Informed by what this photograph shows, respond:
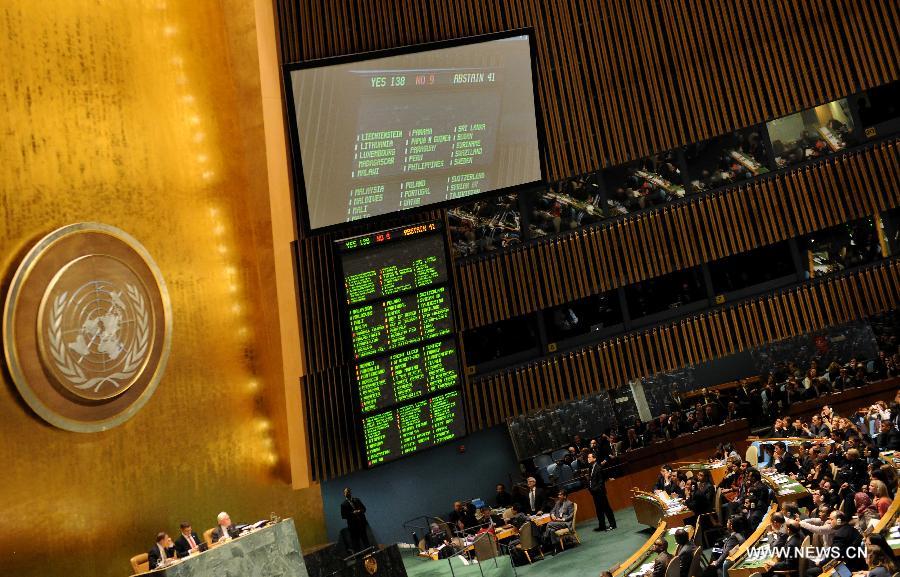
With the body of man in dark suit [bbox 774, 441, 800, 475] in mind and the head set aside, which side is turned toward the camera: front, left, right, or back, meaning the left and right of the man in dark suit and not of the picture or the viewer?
left

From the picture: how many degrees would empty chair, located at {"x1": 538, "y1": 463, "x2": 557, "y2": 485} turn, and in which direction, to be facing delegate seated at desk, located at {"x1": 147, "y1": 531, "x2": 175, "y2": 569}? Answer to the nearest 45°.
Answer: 0° — it already faces them

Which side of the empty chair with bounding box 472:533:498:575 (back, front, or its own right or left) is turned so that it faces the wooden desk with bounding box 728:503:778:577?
back

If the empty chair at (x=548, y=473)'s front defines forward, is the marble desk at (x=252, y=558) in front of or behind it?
in front

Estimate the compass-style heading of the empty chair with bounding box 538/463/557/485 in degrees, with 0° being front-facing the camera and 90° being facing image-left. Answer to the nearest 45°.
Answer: approximately 45°

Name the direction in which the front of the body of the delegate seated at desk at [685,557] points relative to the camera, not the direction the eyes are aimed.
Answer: to the viewer's left

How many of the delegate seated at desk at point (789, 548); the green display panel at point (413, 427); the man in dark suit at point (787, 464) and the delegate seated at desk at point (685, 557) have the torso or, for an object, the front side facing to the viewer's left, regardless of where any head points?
3

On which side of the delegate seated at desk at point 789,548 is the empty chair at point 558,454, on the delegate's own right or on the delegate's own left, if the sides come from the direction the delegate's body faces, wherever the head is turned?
on the delegate's own right

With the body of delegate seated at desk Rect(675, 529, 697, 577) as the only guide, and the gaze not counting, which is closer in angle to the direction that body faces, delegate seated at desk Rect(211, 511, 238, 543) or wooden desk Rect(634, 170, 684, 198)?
the delegate seated at desk

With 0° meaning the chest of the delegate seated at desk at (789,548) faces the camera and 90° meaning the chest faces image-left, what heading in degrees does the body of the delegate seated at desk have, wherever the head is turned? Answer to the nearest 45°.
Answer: approximately 90°

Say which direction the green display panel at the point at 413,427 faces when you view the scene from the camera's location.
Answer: facing the viewer and to the right of the viewer

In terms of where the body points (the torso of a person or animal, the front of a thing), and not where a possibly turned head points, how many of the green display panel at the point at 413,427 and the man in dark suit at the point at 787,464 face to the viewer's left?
1

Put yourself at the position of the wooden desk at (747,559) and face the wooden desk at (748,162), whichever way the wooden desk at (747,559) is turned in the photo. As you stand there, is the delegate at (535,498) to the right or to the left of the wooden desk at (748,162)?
left

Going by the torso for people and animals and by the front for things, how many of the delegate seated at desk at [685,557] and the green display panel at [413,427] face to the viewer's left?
1
